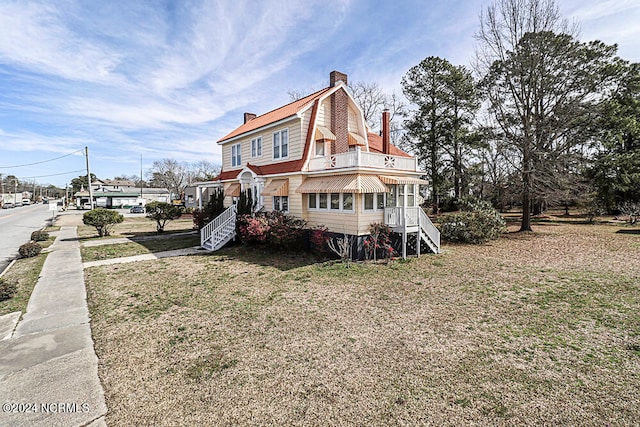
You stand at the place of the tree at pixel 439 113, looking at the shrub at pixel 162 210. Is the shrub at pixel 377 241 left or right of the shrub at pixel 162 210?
left

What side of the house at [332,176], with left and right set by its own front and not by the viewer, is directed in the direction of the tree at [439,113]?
back

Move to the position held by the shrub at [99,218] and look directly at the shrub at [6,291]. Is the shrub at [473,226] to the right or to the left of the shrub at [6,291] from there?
left

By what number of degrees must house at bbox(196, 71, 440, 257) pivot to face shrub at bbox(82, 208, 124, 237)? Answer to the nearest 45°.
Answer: approximately 45° to its right

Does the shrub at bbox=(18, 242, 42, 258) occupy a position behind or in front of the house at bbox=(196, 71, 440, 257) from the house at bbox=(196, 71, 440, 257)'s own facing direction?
in front

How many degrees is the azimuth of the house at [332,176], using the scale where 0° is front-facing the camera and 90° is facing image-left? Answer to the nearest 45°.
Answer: approximately 45°

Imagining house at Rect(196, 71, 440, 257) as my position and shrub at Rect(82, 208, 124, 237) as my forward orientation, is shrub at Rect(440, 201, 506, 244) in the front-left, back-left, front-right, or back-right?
back-right
